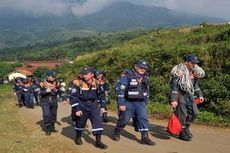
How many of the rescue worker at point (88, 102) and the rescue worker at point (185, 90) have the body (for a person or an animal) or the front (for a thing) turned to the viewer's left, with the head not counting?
0

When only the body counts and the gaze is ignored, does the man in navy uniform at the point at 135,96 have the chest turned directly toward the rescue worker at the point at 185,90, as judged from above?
no

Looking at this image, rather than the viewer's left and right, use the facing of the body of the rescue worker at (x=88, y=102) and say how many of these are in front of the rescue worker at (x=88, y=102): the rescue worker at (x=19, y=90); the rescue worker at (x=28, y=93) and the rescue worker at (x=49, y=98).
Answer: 0

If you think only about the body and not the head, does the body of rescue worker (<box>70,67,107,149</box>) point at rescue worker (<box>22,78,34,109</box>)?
no

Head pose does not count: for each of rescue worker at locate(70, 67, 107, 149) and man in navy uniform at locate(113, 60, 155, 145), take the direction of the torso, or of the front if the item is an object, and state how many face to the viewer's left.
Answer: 0

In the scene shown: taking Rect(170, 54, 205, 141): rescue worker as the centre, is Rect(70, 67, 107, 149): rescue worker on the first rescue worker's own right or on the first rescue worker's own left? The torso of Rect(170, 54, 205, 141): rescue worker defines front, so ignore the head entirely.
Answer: on the first rescue worker's own right

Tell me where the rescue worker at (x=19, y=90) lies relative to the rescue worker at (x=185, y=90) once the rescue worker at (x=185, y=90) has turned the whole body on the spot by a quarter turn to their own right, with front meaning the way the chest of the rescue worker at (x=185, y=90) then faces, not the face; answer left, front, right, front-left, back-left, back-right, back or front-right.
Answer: right

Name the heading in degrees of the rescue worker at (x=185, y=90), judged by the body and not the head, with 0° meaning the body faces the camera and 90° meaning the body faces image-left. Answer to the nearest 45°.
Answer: approximately 315°

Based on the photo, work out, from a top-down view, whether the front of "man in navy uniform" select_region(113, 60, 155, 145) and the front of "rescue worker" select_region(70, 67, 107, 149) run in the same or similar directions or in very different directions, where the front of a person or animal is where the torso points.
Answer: same or similar directions

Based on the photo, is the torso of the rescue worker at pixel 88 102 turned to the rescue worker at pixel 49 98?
no

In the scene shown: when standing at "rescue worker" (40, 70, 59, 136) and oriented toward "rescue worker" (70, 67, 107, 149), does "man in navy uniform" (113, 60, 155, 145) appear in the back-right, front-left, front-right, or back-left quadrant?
front-left

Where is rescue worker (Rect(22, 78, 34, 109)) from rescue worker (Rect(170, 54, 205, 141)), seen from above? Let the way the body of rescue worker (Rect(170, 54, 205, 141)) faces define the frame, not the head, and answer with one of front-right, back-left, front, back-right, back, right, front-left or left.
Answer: back

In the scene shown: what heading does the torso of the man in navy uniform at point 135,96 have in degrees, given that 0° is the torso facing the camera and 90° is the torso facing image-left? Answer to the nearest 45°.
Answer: approximately 315°

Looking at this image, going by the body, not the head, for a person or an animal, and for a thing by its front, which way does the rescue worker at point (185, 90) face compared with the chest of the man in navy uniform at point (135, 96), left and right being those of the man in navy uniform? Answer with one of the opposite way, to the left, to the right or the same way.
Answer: the same way

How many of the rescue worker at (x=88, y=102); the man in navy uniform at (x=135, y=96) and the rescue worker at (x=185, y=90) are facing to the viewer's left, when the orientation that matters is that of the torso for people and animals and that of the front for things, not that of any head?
0

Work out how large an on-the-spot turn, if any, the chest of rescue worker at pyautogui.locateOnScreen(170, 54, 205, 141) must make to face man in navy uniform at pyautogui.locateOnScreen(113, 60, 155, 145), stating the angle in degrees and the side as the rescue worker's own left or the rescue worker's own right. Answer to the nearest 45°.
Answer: approximately 135° to the rescue worker's own right

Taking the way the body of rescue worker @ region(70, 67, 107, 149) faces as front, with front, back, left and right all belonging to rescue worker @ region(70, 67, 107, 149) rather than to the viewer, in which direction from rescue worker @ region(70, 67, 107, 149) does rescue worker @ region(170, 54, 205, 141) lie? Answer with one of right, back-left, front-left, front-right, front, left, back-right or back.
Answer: front-left
